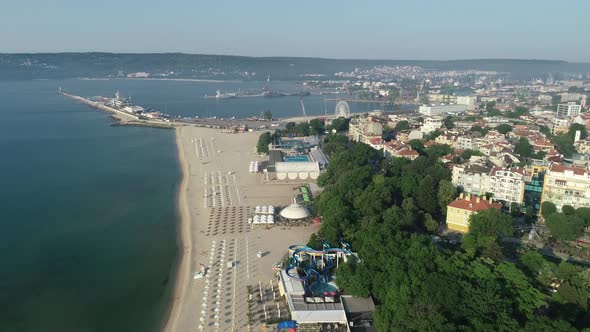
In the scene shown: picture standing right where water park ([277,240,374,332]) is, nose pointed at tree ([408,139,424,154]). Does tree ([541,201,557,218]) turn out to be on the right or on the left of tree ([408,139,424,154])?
right

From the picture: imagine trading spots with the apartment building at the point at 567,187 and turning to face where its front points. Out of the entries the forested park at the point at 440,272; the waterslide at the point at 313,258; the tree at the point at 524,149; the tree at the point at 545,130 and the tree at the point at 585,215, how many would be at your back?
2

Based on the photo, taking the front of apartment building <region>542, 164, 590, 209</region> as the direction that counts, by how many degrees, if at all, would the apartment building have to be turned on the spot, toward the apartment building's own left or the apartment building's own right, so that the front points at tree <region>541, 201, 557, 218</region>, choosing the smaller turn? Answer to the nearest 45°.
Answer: approximately 45° to the apartment building's own right

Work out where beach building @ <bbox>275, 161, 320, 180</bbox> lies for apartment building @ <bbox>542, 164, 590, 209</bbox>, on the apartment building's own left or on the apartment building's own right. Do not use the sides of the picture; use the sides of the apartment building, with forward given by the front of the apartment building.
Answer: on the apartment building's own right

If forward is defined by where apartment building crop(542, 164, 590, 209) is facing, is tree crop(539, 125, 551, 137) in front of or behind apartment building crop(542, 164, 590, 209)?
behind

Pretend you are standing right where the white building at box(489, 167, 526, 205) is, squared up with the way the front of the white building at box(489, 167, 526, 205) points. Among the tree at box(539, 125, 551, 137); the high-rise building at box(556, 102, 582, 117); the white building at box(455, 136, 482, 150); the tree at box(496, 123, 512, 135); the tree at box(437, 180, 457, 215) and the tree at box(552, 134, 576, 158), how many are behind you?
5

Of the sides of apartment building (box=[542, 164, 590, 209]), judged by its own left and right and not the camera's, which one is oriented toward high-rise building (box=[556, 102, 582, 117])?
back

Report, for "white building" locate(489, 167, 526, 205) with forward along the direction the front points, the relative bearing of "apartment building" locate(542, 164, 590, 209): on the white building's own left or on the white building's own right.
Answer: on the white building's own left

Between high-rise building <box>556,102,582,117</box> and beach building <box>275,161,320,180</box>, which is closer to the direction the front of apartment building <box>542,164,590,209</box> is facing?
the beach building

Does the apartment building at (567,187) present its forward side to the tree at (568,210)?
yes

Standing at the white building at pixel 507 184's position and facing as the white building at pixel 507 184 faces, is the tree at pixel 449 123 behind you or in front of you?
behind

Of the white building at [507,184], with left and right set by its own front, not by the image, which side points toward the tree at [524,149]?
back

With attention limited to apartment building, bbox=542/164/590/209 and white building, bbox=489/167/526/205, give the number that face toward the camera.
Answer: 2

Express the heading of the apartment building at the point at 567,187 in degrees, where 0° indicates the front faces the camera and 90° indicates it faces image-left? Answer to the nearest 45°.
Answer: approximately 0°

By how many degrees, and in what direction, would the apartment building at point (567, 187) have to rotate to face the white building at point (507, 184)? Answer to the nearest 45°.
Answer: approximately 90° to its right

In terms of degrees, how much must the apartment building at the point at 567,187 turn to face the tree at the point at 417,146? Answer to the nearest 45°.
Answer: approximately 135° to its right
